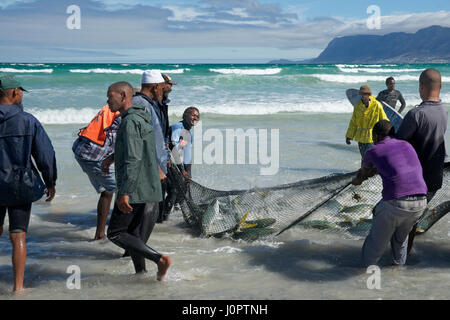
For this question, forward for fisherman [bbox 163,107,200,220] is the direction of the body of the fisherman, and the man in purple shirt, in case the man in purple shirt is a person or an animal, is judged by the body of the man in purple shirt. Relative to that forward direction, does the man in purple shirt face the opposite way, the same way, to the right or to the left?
the opposite way

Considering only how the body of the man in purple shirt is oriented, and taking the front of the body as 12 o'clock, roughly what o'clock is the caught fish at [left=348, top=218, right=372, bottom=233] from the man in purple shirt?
The caught fish is roughly at 1 o'clock from the man in purple shirt.

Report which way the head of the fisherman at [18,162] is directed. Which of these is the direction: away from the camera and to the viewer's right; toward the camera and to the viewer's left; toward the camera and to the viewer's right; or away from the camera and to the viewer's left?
away from the camera and to the viewer's right

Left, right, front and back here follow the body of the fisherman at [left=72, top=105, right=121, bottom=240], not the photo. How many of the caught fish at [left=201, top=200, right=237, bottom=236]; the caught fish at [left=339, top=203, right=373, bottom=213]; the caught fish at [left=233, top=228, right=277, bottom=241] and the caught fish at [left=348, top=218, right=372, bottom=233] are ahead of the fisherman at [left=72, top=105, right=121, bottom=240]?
4

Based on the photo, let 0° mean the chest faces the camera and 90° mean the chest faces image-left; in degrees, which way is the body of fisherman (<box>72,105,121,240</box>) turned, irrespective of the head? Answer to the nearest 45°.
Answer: approximately 270°

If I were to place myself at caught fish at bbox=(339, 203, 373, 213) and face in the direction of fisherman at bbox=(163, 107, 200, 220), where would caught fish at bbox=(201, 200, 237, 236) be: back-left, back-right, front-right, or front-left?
front-left

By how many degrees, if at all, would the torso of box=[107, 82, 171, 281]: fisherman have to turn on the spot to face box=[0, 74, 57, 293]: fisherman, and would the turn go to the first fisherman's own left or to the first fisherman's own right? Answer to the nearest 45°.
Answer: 0° — they already face them

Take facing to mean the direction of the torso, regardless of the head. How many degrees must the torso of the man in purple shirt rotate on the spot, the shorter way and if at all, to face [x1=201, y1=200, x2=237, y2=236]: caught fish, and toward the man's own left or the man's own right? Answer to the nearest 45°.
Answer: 0° — they already face it

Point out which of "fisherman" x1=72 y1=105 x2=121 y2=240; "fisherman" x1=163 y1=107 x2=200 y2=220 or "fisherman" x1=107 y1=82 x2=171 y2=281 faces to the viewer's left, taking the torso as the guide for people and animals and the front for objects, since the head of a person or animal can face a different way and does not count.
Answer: "fisherman" x1=107 y1=82 x2=171 y2=281

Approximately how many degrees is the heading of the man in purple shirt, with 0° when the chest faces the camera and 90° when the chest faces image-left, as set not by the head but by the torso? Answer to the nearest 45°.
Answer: approximately 135°

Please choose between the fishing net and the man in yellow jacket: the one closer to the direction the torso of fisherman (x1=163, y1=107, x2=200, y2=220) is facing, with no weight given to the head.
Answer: the fishing net

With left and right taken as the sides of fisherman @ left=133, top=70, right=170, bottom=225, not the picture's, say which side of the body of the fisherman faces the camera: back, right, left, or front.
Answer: right
